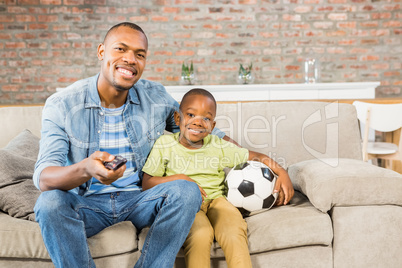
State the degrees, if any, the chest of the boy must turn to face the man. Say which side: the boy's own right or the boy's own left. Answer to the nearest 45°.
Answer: approximately 45° to the boy's own right

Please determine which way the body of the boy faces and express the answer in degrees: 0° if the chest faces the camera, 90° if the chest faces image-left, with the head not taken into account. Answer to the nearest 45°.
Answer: approximately 0°

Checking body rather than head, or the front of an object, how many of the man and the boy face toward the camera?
2

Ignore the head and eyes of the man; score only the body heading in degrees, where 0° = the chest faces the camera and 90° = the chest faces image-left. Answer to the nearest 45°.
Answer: approximately 0°

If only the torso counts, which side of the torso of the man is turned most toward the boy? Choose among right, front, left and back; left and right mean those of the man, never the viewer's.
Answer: left
